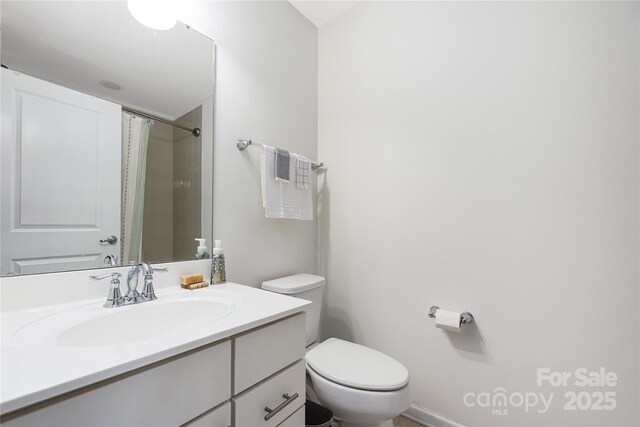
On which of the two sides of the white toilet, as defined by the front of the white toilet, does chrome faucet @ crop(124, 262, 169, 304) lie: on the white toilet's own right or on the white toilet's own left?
on the white toilet's own right

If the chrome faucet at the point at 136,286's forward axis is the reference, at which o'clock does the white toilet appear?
The white toilet is roughly at 11 o'clock from the chrome faucet.

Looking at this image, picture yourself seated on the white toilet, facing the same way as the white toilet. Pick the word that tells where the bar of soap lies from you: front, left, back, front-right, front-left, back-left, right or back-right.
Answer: back-right

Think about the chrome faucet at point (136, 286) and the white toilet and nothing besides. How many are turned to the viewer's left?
0

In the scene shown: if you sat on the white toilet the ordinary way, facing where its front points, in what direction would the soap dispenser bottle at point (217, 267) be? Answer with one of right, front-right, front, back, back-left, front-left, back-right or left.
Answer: back-right

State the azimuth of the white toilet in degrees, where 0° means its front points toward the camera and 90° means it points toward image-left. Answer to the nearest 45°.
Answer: approximately 315°

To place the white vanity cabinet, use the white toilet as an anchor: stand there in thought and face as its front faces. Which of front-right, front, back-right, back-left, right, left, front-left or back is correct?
right

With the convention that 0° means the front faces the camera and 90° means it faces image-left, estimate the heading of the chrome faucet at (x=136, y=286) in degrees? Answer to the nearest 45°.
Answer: approximately 315°
